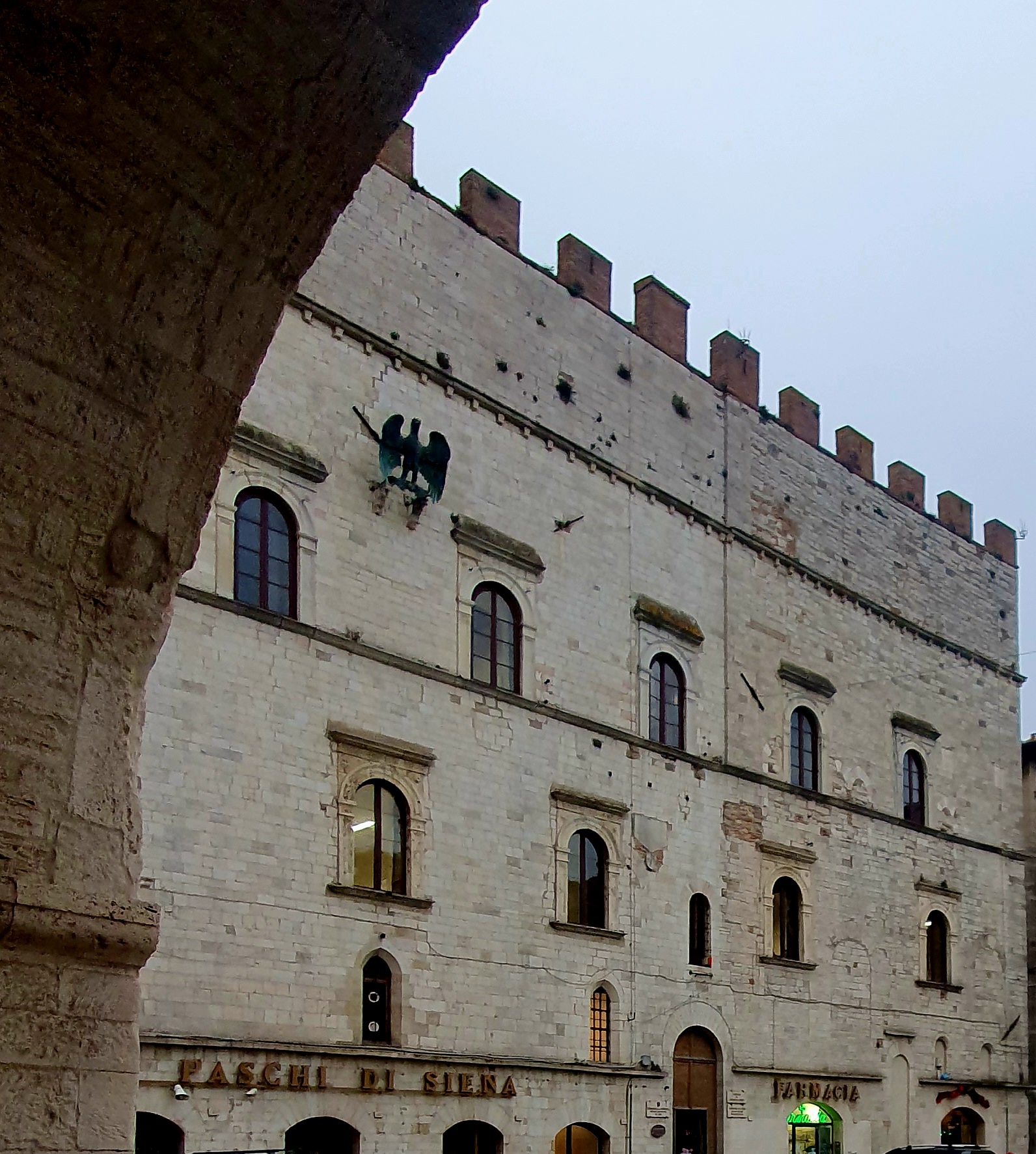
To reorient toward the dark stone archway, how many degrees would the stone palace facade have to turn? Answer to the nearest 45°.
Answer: approximately 45° to its right

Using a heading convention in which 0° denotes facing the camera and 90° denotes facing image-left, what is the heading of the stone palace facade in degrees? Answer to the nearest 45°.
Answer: approximately 315°
